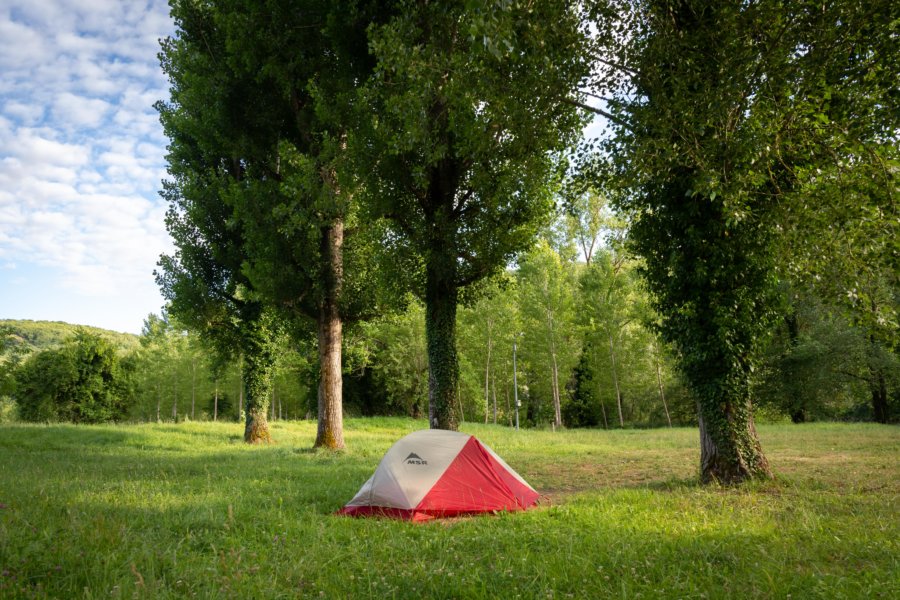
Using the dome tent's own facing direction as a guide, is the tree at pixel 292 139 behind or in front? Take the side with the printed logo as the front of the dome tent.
behind

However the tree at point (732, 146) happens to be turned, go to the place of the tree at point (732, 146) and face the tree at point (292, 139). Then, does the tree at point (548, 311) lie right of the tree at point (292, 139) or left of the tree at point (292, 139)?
right
